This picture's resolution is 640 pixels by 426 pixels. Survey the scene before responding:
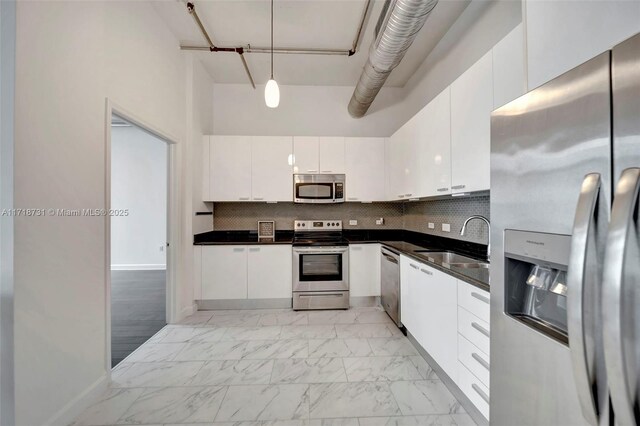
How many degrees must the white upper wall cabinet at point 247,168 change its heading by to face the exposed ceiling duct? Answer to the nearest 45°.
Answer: approximately 45° to its left

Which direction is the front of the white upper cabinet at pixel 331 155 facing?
toward the camera

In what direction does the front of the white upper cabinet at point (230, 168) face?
toward the camera

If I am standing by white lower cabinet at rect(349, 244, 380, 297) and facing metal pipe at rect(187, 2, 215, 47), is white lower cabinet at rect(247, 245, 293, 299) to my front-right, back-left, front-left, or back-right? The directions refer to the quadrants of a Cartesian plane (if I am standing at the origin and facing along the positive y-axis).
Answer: front-right

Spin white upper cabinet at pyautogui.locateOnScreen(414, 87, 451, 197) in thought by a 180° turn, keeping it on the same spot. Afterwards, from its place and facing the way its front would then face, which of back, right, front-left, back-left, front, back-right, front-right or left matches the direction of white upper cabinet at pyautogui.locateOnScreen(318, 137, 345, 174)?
back-left

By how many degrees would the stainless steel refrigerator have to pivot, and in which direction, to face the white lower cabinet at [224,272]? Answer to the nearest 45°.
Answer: approximately 45° to its right

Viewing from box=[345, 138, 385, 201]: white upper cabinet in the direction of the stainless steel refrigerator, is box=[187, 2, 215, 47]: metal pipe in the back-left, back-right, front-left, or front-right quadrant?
front-right

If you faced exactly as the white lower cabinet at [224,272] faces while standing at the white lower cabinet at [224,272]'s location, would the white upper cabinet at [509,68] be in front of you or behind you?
in front

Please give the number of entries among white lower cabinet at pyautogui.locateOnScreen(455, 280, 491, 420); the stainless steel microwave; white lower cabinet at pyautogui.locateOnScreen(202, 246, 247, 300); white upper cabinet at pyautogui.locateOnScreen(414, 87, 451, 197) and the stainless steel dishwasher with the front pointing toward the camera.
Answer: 2

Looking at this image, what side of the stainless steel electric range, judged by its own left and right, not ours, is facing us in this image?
front

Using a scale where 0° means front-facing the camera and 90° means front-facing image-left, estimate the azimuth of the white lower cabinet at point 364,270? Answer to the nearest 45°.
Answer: approximately 0°

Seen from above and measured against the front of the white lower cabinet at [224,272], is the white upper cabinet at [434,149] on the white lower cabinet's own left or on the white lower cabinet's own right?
on the white lower cabinet's own left

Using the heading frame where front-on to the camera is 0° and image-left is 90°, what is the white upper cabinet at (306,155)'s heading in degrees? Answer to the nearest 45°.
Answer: approximately 0°

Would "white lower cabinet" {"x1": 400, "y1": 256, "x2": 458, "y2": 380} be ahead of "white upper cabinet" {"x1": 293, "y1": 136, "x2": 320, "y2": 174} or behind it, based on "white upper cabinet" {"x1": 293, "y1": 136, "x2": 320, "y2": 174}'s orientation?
ahead

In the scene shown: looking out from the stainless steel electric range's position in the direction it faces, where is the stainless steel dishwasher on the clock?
The stainless steel dishwasher is roughly at 10 o'clock from the stainless steel electric range.

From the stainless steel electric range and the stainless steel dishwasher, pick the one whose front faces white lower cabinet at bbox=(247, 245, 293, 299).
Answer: the stainless steel dishwasher
